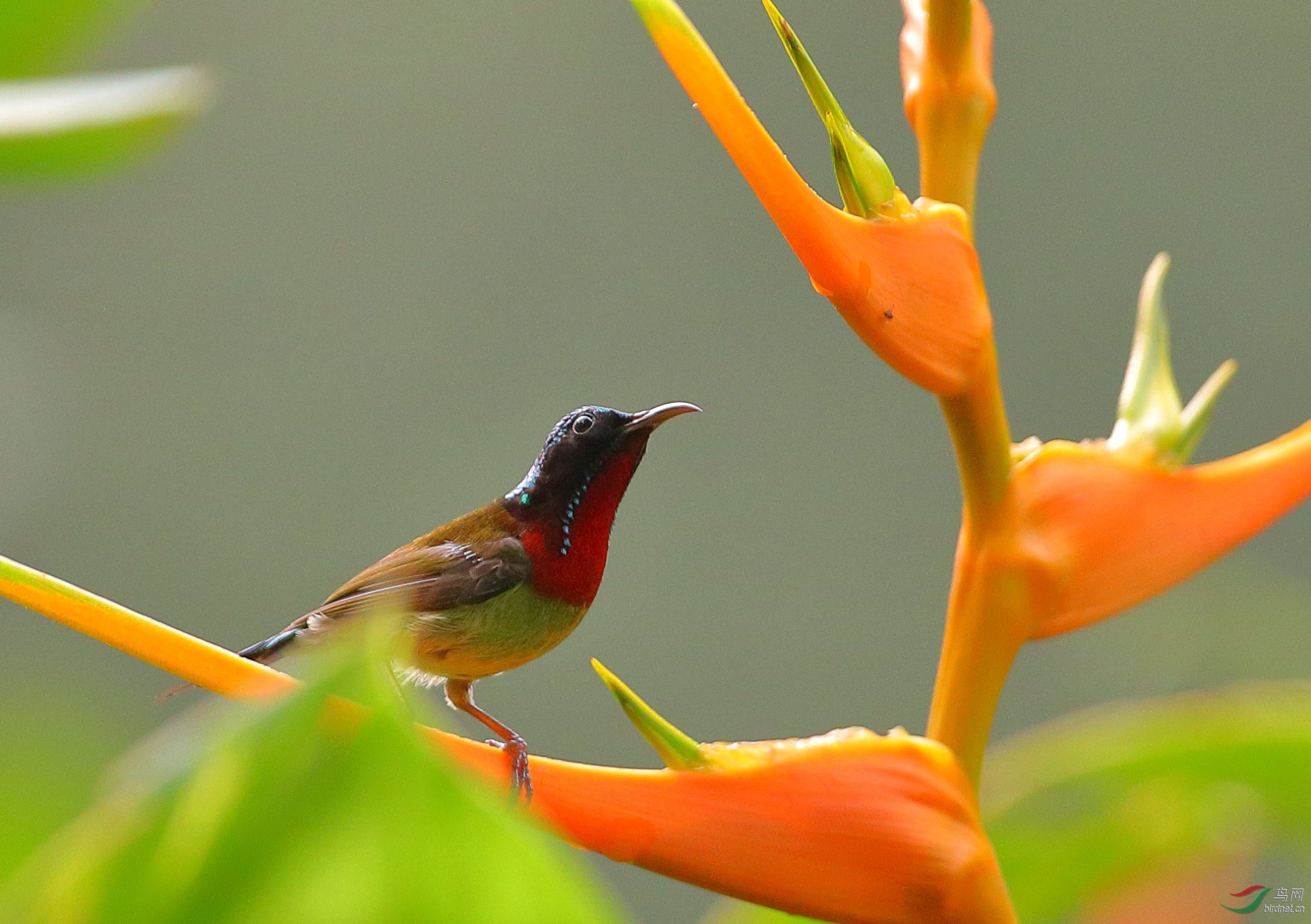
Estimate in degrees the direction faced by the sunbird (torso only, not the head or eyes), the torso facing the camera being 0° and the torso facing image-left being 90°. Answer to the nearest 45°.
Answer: approximately 270°
